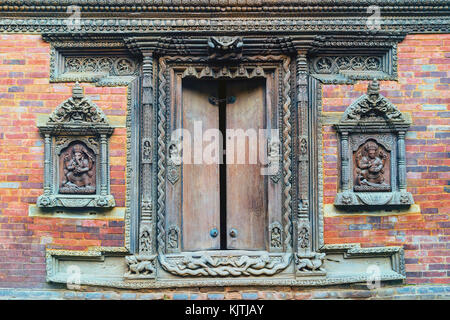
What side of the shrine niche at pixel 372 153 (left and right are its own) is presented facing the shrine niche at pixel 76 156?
right

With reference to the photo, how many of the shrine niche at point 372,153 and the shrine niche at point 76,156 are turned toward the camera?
2

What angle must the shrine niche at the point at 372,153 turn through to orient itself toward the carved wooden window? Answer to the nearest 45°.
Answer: approximately 90° to its right

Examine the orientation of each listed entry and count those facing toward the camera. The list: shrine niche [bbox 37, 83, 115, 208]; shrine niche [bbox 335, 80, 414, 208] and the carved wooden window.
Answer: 3

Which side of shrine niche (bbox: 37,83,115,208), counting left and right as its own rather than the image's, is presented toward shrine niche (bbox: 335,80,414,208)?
left

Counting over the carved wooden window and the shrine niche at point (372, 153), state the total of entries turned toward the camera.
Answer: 2

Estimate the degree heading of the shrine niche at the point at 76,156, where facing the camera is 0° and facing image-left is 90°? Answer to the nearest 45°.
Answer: approximately 0°

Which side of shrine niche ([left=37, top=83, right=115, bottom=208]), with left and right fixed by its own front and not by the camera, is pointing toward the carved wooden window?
left

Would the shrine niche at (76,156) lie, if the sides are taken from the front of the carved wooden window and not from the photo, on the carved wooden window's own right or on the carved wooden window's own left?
on the carved wooden window's own right
